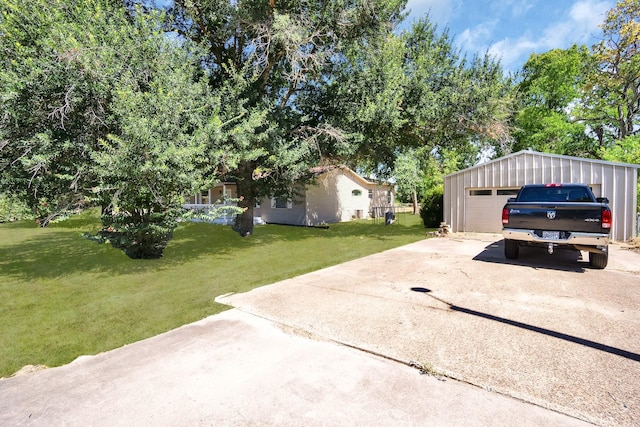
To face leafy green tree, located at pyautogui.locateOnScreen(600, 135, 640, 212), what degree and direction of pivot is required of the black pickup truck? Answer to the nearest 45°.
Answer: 0° — it already faces it

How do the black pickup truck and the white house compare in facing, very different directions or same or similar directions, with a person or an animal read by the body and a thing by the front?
very different directions

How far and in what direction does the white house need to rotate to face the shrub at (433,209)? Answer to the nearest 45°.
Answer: approximately 90° to its left

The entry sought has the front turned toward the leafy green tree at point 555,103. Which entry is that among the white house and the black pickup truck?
the black pickup truck

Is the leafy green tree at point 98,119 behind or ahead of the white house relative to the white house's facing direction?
ahead

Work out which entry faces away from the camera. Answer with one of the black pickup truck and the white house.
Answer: the black pickup truck

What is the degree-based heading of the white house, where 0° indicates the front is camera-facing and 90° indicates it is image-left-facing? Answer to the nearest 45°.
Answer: approximately 45°

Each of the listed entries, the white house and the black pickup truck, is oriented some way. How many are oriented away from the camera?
1

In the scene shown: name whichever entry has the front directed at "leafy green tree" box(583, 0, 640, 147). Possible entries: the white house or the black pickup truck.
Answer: the black pickup truck

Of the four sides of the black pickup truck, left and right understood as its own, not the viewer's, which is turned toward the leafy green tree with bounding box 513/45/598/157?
front

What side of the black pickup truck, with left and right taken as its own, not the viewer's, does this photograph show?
back

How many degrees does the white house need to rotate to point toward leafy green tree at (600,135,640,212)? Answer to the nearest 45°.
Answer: approximately 135° to its left
